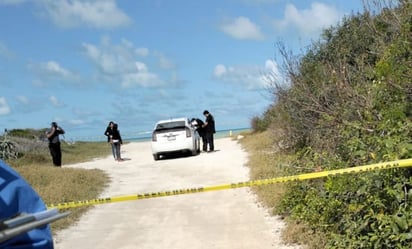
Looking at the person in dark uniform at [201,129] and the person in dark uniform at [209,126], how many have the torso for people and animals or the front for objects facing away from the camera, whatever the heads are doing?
0

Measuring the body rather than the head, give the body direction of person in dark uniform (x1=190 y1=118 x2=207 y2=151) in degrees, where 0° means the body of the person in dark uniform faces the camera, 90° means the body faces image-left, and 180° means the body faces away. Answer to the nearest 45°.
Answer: approximately 90°

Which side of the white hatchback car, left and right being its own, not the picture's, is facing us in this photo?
back

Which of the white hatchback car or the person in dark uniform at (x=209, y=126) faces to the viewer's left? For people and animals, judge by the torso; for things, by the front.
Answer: the person in dark uniform

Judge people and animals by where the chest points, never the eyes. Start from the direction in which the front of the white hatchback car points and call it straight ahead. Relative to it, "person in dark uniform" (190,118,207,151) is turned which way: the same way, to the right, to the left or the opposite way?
to the left

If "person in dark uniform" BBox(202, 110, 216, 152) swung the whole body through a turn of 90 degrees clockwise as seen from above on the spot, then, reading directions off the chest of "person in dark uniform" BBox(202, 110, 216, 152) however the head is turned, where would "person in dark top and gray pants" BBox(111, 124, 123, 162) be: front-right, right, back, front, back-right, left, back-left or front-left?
left

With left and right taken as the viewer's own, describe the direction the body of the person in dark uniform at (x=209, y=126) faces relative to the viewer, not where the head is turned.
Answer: facing to the left of the viewer

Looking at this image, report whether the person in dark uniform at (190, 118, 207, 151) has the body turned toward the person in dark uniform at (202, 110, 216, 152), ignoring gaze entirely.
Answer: no

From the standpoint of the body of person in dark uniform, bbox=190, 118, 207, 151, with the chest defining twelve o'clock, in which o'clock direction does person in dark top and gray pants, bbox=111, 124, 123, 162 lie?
person in dark top and gray pants, bbox=111, 124, 123, 162 is roughly at 12 o'clock from person in dark uniform, bbox=190, 118, 207, 151.
